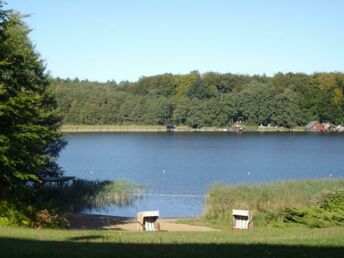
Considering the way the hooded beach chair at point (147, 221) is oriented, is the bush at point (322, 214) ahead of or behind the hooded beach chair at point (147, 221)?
ahead

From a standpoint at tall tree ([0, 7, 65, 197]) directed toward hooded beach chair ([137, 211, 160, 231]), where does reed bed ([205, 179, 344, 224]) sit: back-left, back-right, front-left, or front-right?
front-left
